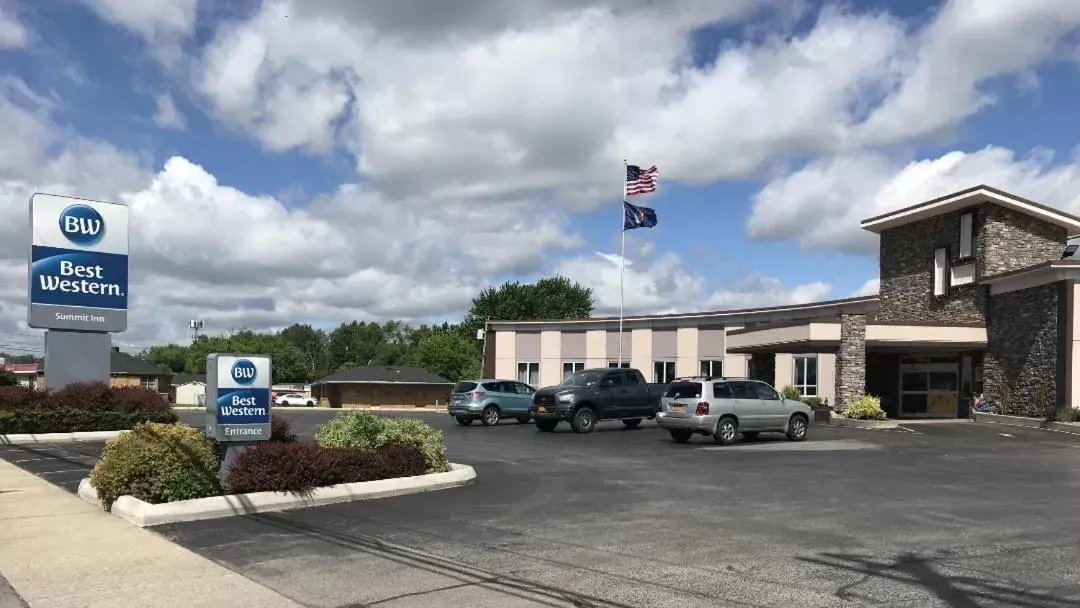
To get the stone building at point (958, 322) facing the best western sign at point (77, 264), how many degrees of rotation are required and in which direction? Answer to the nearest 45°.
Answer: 0° — it already faces it

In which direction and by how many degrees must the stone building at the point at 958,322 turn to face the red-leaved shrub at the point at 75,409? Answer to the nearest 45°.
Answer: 0° — it already faces it

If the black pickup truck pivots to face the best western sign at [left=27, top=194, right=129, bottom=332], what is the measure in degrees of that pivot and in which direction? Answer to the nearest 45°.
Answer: approximately 45° to its right

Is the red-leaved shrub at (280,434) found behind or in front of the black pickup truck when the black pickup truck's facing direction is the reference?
in front

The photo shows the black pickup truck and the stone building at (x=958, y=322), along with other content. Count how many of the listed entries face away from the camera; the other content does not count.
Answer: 0

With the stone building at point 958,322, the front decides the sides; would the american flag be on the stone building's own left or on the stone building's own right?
on the stone building's own right

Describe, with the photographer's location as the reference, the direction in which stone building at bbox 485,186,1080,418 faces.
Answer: facing the viewer and to the left of the viewer

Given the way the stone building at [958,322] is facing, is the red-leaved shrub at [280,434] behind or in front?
in front

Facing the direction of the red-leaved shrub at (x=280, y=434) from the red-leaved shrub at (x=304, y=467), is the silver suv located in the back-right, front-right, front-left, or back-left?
front-right

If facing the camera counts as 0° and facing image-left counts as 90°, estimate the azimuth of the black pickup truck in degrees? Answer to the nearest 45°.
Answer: approximately 45°
